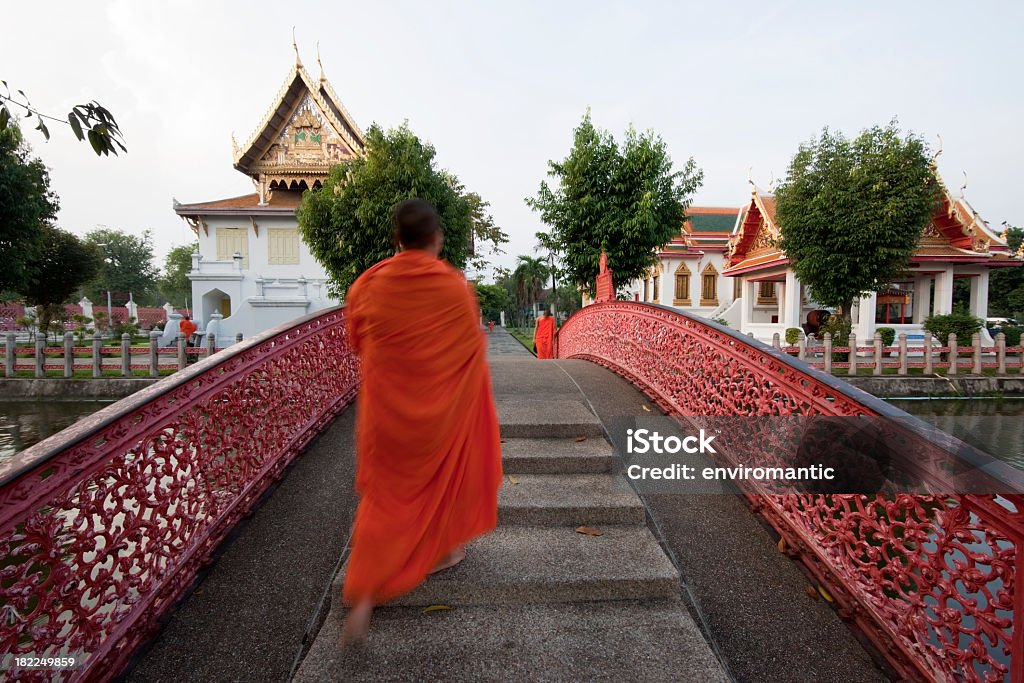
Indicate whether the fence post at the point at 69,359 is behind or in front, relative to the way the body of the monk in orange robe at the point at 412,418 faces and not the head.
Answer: in front

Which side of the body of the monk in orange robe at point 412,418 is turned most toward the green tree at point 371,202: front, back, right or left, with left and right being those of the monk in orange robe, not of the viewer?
front

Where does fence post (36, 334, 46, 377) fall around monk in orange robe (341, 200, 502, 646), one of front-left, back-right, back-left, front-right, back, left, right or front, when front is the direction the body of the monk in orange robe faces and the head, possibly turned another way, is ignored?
front-left

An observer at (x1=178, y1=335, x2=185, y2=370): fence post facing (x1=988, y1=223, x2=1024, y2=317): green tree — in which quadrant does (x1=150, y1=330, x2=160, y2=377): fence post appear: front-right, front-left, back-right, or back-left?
back-left

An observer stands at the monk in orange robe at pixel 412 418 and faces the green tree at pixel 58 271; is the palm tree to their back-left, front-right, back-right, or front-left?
front-right

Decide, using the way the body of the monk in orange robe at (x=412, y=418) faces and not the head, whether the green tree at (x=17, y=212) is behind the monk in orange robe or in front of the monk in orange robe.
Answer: in front

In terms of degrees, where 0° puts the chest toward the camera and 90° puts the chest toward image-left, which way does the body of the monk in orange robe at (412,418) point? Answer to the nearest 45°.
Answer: approximately 180°

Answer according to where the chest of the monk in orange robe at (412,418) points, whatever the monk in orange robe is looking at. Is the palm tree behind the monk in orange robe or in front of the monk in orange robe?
in front

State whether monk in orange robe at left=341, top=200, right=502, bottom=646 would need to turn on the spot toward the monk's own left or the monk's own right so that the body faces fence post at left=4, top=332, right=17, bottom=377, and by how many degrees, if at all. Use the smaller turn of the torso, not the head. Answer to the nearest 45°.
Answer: approximately 45° to the monk's own left

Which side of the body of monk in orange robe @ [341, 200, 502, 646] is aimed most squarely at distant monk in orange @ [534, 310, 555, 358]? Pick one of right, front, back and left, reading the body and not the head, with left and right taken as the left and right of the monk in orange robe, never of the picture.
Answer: front

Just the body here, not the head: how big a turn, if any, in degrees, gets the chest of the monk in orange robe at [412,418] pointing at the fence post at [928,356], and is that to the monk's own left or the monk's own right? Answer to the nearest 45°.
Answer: approximately 45° to the monk's own right

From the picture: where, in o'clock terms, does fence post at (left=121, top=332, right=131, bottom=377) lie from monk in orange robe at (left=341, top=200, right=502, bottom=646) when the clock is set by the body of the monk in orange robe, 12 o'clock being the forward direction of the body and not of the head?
The fence post is roughly at 11 o'clock from the monk in orange robe.

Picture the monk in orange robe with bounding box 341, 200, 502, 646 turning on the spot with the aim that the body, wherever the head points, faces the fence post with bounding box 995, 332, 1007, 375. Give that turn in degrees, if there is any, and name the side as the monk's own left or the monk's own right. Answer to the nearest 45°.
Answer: approximately 45° to the monk's own right
